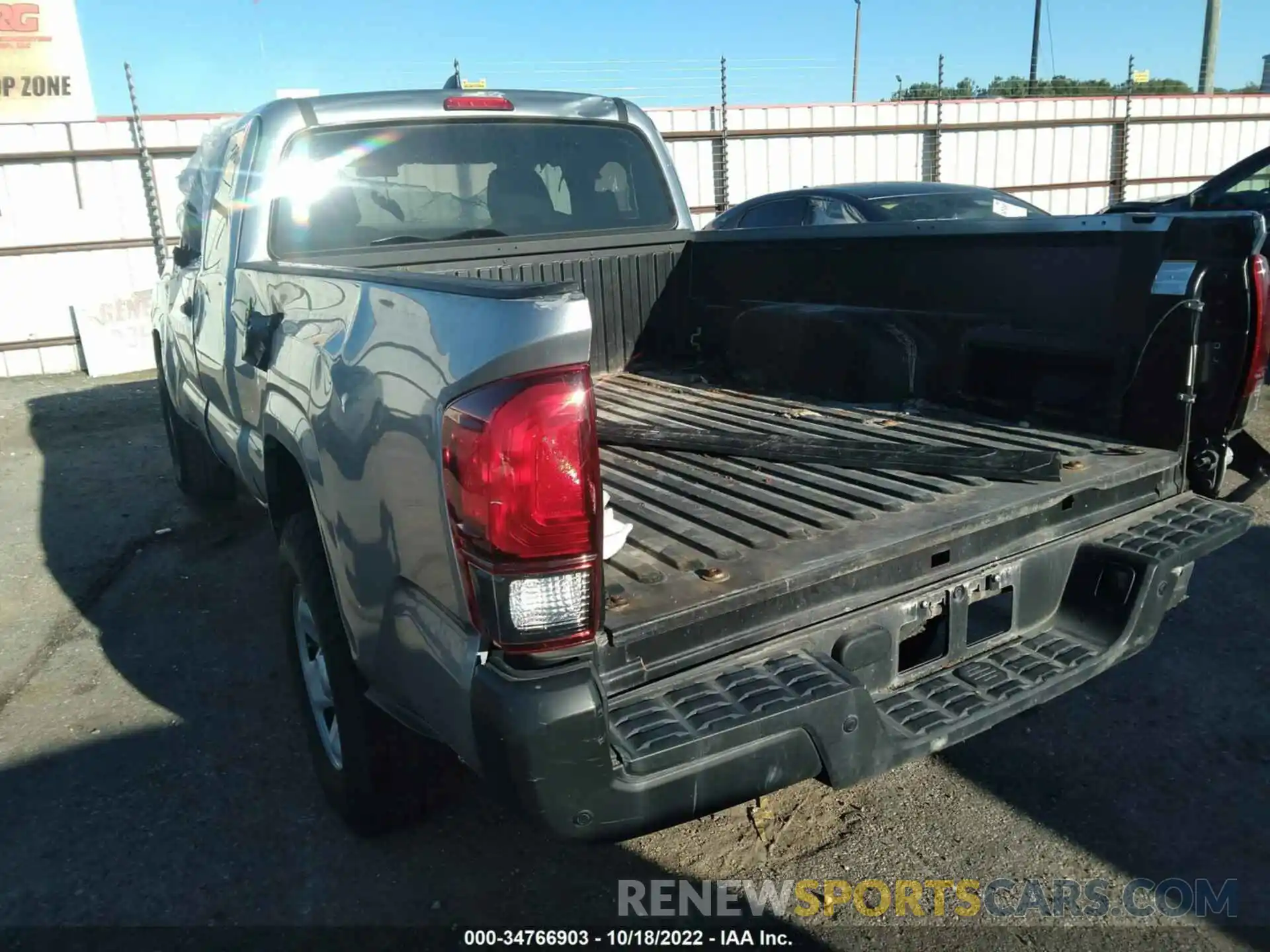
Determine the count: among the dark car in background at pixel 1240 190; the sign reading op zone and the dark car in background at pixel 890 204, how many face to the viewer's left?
1

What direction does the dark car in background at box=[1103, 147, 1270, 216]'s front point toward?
to the viewer's left

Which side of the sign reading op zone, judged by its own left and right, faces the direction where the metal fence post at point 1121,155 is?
left

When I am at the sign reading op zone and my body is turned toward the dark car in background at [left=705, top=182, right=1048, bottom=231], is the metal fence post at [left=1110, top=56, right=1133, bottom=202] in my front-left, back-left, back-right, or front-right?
front-left

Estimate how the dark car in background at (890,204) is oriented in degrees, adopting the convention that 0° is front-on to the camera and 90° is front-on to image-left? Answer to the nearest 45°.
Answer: approximately 315°

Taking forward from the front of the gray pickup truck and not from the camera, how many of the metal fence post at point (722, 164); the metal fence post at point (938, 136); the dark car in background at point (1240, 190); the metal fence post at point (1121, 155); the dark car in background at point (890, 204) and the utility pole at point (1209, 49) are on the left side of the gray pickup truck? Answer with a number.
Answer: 0

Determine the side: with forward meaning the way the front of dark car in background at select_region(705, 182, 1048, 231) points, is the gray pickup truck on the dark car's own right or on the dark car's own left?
on the dark car's own right

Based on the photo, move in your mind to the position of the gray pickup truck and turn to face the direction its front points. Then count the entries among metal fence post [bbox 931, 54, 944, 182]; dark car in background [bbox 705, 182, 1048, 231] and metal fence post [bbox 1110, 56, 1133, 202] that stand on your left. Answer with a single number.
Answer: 0

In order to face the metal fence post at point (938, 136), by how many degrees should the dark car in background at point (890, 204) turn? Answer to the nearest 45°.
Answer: approximately 135° to its left

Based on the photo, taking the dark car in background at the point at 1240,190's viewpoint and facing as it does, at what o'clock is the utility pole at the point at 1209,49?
The utility pole is roughly at 3 o'clock from the dark car in background.

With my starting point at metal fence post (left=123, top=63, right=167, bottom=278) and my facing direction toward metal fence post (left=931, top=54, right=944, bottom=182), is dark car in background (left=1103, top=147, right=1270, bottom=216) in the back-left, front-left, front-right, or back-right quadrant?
front-right

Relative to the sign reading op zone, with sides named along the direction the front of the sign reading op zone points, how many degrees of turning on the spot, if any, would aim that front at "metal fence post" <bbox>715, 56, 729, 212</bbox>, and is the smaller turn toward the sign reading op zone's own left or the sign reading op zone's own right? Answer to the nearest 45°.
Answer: approximately 45° to the sign reading op zone's own left

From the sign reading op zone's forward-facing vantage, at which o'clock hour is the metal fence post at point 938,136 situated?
The metal fence post is roughly at 10 o'clock from the sign reading op zone.

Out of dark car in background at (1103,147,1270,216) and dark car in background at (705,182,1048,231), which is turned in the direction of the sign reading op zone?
dark car in background at (1103,147,1270,216)

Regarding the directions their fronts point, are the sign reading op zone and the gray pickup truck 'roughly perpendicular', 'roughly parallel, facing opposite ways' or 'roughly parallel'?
roughly parallel, facing opposite ways

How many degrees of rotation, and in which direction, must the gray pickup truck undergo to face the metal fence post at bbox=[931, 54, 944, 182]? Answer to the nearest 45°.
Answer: approximately 45° to its right

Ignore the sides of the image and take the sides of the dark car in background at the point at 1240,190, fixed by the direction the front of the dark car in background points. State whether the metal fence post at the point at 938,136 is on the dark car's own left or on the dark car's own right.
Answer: on the dark car's own right

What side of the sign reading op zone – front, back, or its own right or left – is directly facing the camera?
front
